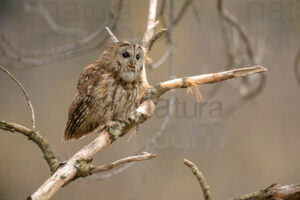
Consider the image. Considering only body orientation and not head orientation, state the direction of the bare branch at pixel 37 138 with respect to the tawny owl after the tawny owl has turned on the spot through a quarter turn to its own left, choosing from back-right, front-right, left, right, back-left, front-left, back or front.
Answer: back

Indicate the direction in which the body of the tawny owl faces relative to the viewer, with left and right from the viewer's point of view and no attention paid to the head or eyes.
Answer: facing the viewer and to the right of the viewer
